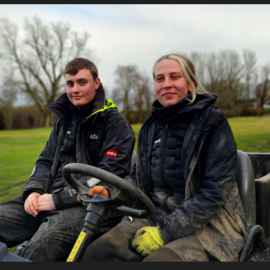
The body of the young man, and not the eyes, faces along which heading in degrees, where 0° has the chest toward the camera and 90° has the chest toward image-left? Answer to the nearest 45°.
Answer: approximately 45°

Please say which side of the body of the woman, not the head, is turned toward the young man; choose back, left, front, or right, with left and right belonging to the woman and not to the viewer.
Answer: right

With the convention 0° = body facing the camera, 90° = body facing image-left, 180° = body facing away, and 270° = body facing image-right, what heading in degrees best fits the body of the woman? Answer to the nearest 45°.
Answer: approximately 45°

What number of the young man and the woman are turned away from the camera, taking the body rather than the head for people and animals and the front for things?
0

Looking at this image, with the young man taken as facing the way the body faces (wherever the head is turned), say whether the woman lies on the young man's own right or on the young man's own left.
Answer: on the young man's own left
